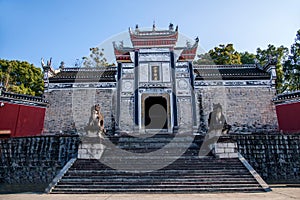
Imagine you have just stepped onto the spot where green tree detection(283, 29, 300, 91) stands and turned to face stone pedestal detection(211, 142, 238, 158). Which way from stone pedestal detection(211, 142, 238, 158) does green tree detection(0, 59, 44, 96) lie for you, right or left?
right

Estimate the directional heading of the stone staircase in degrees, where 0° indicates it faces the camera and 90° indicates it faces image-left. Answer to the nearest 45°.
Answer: approximately 0°

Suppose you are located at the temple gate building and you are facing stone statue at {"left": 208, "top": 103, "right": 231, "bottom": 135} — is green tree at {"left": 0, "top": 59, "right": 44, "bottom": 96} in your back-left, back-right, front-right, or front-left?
back-right

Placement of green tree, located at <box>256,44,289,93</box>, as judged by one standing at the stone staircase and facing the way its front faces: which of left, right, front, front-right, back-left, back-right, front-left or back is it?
back-left

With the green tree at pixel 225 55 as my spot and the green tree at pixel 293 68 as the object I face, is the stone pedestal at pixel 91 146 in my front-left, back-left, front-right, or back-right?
back-right

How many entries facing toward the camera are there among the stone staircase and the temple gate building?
2

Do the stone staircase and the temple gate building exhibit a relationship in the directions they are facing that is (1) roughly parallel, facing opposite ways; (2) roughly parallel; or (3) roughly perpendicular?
roughly parallel

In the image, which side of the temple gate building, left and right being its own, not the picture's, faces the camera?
front

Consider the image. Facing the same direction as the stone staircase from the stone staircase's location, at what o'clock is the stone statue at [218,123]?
The stone statue is roughly at 8 o'clock from the stone staircase.

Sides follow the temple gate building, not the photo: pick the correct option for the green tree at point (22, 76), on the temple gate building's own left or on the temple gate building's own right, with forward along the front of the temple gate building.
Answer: on the temple gate building's own right
